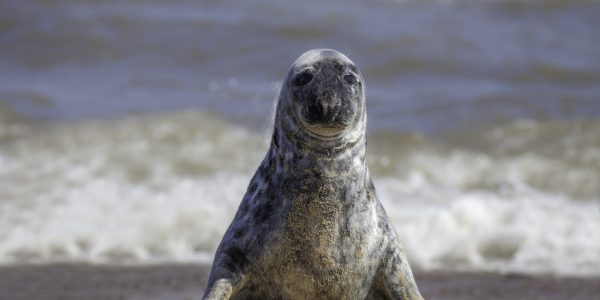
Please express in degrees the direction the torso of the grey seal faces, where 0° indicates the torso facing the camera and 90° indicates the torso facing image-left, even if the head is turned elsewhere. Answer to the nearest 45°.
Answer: approximately 0°
